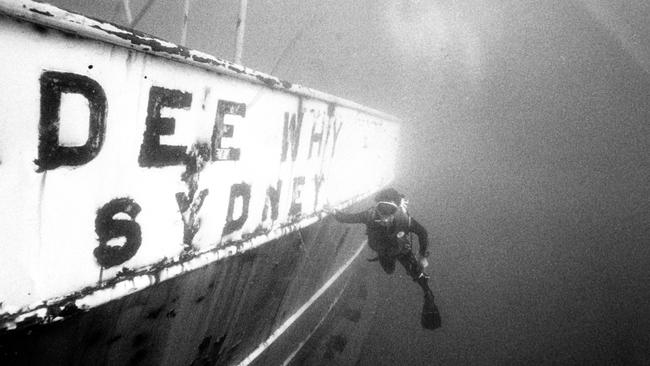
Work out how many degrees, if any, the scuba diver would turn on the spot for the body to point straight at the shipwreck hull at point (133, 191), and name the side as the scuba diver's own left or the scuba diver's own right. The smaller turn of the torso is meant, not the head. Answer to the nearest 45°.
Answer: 0° — they already face it
